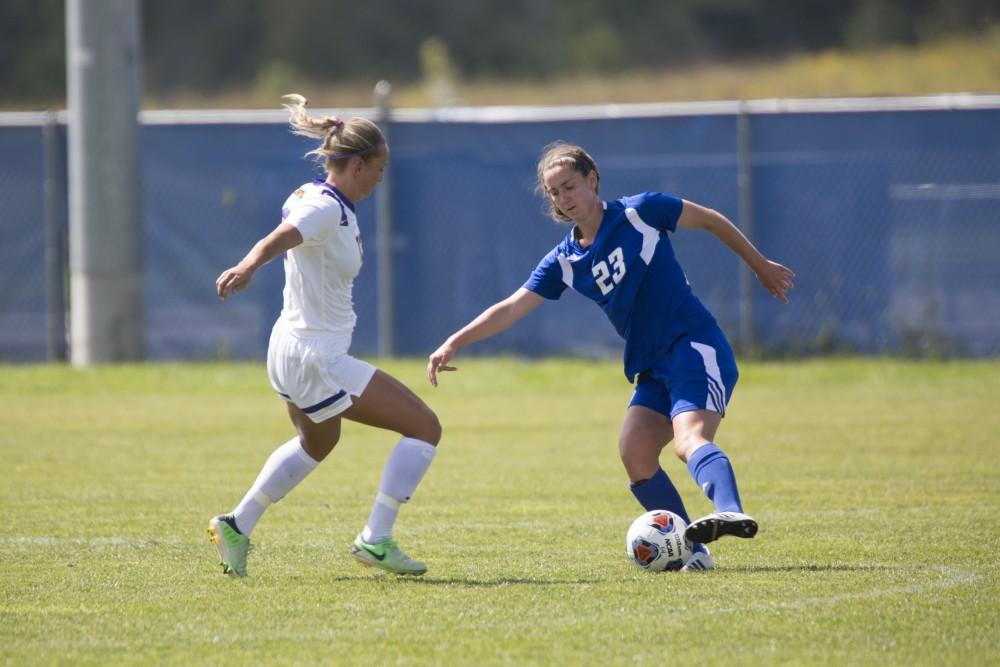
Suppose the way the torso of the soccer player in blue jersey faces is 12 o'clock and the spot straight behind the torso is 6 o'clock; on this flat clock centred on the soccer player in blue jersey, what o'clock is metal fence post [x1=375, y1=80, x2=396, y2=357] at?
The metal fence post is roughly at 4 o'clock from the soccer player in blue jersey.

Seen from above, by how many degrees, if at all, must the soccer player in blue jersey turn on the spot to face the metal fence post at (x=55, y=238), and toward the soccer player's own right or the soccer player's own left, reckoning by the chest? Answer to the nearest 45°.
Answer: approximately 90° to the soccer player's own right

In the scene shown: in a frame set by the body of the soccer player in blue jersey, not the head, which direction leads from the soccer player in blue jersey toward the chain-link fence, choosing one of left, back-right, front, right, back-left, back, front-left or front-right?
back-right

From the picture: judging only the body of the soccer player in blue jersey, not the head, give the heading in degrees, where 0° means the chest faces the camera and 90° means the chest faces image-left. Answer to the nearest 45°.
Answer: approximately 45°

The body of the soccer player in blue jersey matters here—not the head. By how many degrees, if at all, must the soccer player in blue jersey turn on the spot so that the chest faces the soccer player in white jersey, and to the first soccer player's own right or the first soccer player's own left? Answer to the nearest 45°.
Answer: approximately 45° to the first soccer player's own right

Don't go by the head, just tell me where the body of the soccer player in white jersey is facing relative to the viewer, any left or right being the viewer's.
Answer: facing to the right of the viewer

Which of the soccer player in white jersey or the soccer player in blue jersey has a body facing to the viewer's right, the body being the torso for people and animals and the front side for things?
the soccer player in white jersey

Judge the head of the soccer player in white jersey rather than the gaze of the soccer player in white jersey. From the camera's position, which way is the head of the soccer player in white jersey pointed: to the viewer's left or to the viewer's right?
to the viewer's right

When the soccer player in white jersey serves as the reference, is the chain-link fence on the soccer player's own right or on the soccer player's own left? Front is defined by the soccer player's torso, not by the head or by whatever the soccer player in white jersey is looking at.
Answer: on the soccer player's own left

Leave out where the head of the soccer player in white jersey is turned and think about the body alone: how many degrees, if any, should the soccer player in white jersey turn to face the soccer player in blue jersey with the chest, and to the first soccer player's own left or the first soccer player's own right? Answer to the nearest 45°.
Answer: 0° — they already face them
